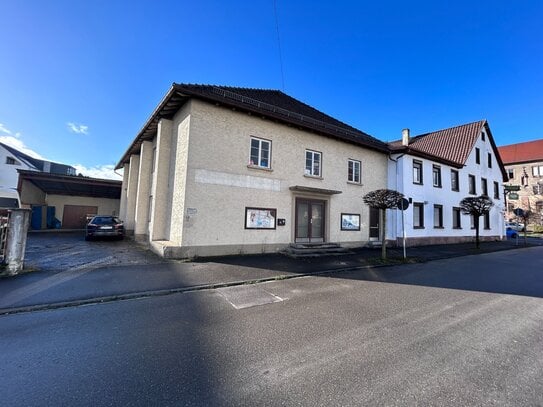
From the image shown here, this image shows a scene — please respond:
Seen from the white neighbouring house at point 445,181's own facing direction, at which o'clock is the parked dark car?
The parked dark car is roughly at 3 o'clock from the white neighbouring house.

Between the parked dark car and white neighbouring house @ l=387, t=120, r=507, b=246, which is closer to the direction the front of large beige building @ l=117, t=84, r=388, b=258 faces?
the white neighbouring house

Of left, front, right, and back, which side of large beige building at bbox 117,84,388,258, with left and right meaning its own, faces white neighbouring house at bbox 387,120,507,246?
left

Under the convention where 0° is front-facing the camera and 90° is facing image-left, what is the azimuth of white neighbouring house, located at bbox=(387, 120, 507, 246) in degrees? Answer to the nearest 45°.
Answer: approximately 315°

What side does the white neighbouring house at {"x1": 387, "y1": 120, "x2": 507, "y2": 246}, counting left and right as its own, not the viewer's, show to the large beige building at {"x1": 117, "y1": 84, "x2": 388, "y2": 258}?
right

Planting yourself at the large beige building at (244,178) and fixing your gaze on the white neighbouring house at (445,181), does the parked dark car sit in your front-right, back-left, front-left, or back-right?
back-left

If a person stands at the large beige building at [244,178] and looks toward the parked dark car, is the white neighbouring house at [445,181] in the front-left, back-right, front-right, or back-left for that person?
back-right

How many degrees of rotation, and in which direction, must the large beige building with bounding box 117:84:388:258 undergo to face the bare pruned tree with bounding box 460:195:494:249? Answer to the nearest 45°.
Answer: approximately 45° to its left

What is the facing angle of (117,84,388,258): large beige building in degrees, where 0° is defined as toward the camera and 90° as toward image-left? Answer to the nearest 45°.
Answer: approximately 315°
